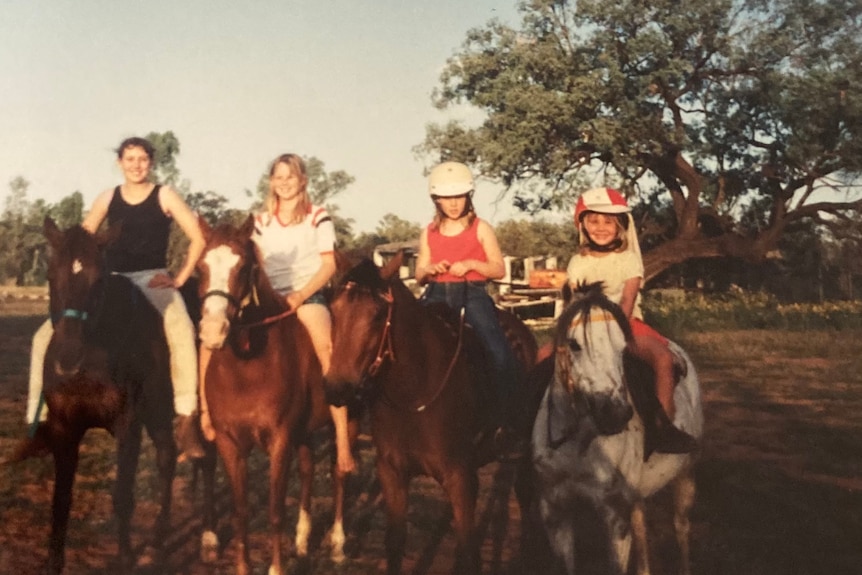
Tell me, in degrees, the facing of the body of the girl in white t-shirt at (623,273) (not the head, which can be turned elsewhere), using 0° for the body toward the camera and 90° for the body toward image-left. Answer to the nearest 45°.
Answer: approximately 0°

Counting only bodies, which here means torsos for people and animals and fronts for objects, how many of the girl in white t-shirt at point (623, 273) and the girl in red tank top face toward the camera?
2

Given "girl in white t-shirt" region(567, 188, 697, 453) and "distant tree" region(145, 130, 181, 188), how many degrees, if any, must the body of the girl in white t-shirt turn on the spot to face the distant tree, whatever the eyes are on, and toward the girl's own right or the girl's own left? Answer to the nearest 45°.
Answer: approximately 90° to the girl's own right

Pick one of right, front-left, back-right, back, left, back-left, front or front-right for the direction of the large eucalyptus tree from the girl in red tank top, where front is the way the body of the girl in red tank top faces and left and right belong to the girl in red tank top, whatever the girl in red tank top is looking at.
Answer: back-left

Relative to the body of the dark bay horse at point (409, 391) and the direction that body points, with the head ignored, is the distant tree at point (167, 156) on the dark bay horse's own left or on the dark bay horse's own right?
on the dark bay horse's own right

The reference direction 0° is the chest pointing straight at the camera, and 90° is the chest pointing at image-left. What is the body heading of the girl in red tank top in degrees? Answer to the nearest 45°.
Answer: approximately 0°

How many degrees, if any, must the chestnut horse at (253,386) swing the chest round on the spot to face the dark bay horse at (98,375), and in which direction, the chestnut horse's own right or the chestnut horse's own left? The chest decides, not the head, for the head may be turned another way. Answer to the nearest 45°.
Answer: approximately 45° to the chestnut horse's own right

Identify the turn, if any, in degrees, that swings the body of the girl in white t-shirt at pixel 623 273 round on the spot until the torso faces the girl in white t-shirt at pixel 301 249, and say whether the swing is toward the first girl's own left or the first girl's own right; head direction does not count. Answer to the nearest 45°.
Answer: approximately 90° to the first girl's own right

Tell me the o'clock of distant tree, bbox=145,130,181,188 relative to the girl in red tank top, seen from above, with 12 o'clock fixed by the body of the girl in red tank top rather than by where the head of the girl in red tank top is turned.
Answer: The distant tree is roughly at 4 o'clock from the girl in red tank top.
